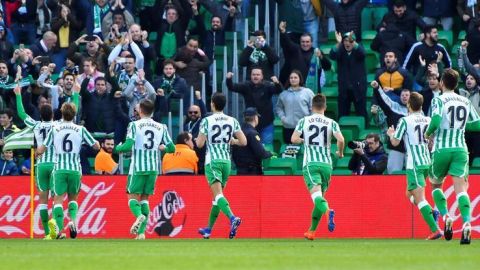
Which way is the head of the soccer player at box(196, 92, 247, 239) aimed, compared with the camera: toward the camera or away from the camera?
away from the camera

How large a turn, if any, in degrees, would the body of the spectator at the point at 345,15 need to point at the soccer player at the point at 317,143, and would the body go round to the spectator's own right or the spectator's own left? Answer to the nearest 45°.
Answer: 0° — they already face them

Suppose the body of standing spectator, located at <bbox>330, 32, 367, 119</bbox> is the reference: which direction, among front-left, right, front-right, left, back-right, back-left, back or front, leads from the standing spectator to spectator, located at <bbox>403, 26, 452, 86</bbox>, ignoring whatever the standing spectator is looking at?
left

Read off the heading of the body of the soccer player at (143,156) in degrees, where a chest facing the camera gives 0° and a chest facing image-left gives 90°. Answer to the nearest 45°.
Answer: approximately 180°

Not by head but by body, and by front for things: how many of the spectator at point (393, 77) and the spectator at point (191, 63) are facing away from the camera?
0

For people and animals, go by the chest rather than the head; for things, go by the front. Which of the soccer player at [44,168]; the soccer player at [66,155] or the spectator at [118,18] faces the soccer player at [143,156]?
the spectator

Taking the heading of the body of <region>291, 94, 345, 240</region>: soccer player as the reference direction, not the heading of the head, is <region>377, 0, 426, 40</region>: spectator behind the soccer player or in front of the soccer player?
in front

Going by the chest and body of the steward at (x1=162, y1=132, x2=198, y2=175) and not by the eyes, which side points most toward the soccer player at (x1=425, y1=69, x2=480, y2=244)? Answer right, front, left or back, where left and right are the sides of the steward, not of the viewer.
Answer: right

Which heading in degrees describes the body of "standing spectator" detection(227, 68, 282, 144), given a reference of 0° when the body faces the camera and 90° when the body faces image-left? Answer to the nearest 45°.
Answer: approximately 0°

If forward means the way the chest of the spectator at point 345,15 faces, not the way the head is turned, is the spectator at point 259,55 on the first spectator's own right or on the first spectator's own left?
on the first spectator's own right

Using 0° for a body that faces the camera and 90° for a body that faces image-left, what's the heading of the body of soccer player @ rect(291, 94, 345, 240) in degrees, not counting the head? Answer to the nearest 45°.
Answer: approximately 180°

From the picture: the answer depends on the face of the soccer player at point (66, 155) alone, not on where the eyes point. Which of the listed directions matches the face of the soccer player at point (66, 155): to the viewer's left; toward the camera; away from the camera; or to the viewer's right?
away from the camera

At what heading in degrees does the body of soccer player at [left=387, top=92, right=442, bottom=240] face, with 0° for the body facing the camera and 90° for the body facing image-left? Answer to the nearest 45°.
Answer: approximately 135°
